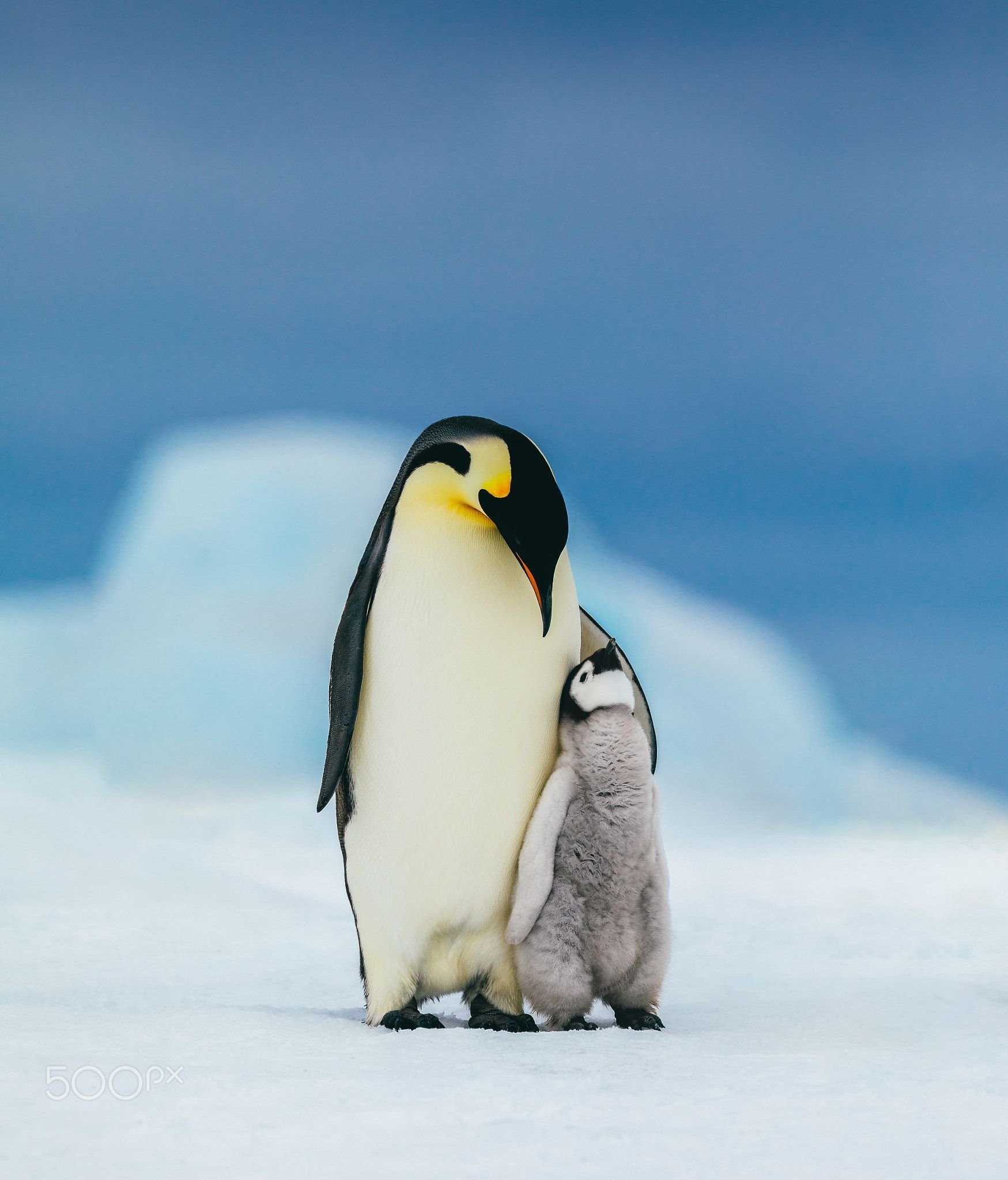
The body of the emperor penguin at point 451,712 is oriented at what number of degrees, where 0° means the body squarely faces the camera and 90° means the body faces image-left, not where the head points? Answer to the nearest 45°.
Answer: approximately 315°
